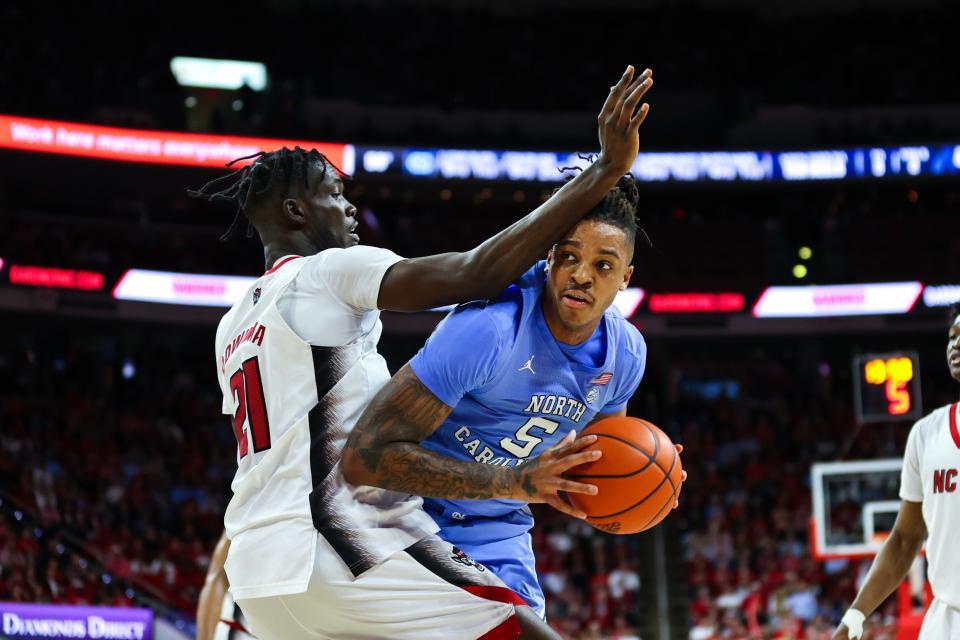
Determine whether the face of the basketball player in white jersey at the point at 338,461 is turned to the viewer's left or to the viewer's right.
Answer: to the viewer's right

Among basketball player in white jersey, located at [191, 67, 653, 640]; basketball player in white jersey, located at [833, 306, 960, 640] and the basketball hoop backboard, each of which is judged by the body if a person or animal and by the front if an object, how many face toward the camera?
2

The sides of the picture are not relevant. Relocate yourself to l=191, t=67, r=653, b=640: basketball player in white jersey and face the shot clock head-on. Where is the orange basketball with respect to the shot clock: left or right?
right

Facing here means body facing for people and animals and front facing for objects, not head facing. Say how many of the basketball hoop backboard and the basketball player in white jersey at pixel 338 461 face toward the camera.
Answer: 1

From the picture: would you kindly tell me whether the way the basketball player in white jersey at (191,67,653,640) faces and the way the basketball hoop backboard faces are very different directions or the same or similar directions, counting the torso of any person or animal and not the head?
very different directions

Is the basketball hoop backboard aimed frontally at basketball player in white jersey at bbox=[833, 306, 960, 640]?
yes

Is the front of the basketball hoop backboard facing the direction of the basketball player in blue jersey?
yes

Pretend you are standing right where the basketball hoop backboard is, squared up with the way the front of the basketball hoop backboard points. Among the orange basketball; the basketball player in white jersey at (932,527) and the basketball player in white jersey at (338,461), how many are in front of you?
3
